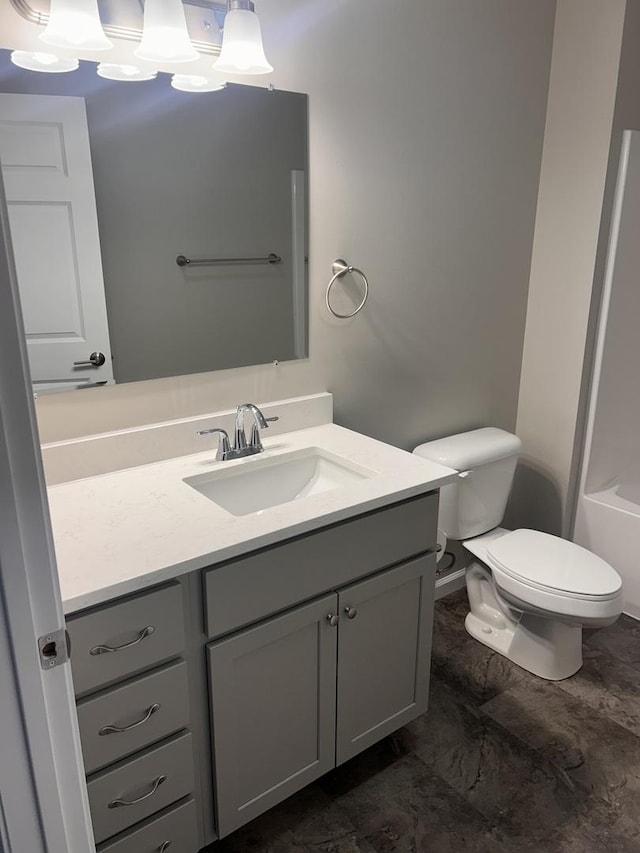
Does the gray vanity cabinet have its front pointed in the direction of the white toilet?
no

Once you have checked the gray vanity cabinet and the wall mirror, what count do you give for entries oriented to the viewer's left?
0

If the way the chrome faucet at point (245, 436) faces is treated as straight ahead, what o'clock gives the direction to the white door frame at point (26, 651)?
The white door frame is roughly at 2 o'clock from the chrome faucet.

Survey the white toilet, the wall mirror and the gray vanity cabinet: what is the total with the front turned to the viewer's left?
0

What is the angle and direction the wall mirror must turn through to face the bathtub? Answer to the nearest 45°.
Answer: approximately 45° to its left

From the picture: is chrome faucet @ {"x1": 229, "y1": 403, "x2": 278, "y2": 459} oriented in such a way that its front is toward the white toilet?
no

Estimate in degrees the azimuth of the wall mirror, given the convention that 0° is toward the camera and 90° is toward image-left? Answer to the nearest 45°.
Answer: approximately 315°

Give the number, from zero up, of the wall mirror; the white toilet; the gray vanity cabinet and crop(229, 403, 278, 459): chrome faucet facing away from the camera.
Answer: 0

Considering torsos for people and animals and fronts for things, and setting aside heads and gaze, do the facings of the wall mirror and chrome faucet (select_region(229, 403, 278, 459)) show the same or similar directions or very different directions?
same or similar directions

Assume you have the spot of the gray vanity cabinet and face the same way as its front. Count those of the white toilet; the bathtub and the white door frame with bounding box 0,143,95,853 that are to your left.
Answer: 2

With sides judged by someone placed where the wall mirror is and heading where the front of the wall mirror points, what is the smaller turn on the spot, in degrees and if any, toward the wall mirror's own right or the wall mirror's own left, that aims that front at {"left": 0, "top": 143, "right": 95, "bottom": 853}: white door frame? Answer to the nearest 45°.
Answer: approximately 45° to the wall mirror's own right

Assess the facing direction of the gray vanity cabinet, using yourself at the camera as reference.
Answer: facing the viewer and to the right of the viewer

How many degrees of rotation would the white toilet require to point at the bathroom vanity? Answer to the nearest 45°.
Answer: approximately 90° to its right
